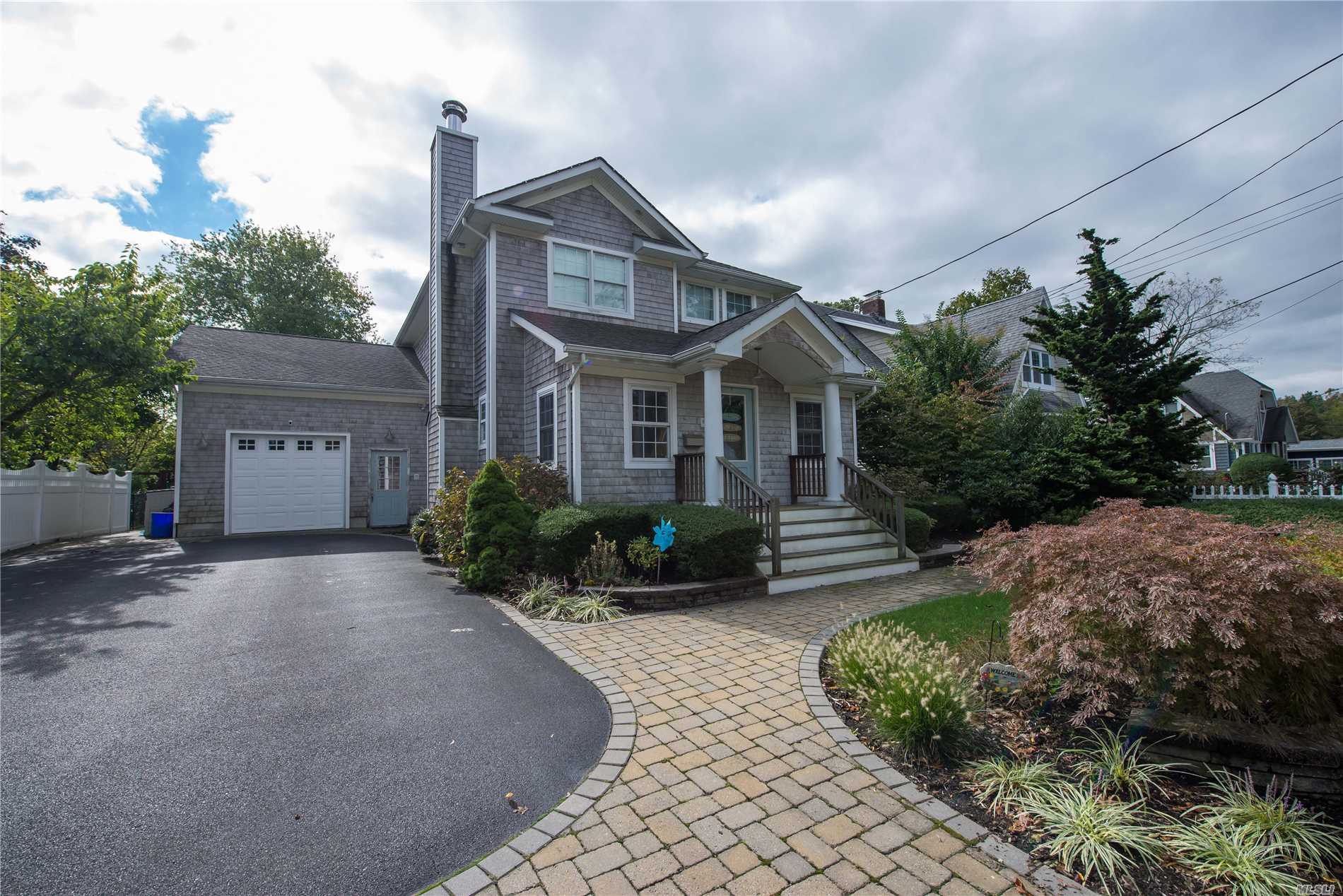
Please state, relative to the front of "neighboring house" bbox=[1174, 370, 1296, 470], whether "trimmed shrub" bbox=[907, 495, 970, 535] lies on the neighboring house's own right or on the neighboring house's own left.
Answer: on the neighboring house's own right

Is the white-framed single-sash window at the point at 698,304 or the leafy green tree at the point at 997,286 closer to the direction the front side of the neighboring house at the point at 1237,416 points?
the white-framed single-sash window

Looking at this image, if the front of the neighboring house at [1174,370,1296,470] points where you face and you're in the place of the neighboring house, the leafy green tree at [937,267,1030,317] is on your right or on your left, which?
on your right

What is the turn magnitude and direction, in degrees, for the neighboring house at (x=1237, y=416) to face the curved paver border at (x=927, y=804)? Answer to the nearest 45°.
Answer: approximately 45° to its right

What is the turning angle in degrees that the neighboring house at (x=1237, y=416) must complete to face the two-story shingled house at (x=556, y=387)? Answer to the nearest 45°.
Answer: approximately 45° to its right

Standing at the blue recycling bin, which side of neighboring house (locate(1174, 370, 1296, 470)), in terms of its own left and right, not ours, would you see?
right

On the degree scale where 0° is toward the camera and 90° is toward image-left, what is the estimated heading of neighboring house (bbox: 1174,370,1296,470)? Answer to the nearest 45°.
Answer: approximately 315°

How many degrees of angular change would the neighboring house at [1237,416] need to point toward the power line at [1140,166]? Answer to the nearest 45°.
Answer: approximately 45° to its right

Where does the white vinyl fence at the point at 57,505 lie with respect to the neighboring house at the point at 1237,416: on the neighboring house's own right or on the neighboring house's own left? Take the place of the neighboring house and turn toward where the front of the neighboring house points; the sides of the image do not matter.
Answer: on the neighboring house's own right

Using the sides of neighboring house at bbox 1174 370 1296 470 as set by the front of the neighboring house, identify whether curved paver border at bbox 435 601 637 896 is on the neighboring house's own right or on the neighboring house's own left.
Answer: on the neighboring house's own right
